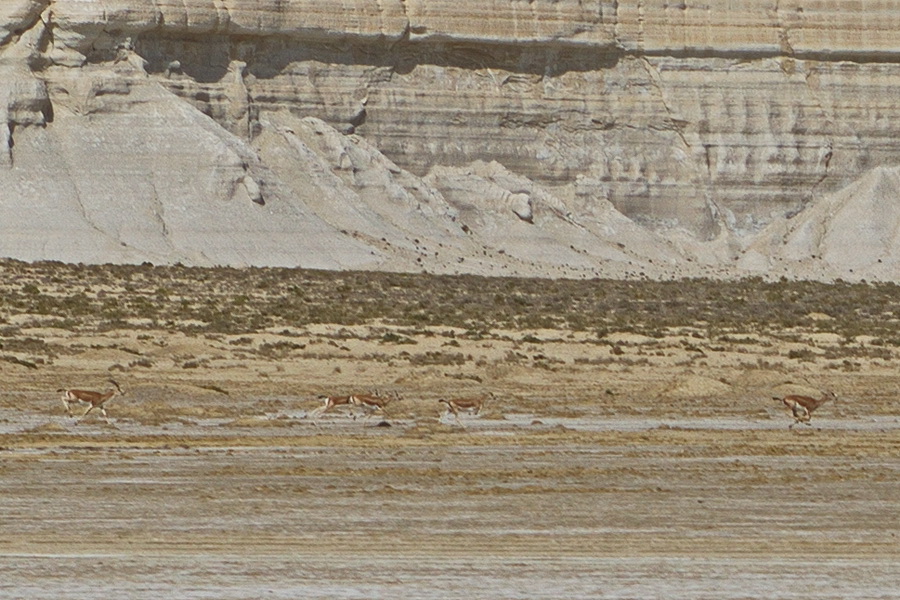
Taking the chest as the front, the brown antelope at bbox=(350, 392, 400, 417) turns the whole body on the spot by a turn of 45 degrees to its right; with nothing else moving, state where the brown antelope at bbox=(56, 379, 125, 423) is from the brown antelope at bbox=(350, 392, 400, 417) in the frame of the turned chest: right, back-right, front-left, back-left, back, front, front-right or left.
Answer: back-right

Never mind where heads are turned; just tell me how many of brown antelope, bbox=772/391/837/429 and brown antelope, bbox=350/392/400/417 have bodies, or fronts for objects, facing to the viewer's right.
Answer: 2

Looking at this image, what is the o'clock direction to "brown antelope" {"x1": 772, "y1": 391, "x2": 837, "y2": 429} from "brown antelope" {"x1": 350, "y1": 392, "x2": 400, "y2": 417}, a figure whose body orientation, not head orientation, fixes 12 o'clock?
"brown antelope" {"x1": 772, "y1": 391, "x2": 837, "y2": 429} is roughly at 12 o'clock from "brown antelope" {"x1": 350, "y1": 392, "x2": 400, "y2": 417}.

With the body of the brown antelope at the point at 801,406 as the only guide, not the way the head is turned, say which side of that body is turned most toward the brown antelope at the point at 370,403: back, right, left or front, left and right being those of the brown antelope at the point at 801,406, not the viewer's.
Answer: back

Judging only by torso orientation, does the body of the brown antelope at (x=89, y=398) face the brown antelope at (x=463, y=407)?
yes

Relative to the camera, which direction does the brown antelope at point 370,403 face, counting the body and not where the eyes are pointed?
to the viewer's right

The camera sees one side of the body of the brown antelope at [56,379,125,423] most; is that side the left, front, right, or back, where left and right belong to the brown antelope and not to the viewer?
right

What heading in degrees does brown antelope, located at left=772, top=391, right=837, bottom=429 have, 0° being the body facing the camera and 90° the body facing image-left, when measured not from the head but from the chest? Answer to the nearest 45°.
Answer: approximately 270°

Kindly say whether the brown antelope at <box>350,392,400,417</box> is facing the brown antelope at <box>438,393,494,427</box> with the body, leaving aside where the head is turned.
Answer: yes

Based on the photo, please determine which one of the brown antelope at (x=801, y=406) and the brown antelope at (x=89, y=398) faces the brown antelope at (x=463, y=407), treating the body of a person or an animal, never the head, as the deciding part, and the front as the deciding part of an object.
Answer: the brown antelope at (x=89, y=398)

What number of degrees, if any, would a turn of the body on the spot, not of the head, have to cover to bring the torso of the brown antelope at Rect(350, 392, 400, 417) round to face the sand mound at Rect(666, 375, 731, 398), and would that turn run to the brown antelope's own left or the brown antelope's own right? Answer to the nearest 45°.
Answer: approximately 45° to the brown antelope's own left

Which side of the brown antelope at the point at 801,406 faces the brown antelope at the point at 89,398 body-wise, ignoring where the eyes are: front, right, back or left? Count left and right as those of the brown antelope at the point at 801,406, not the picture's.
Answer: back
